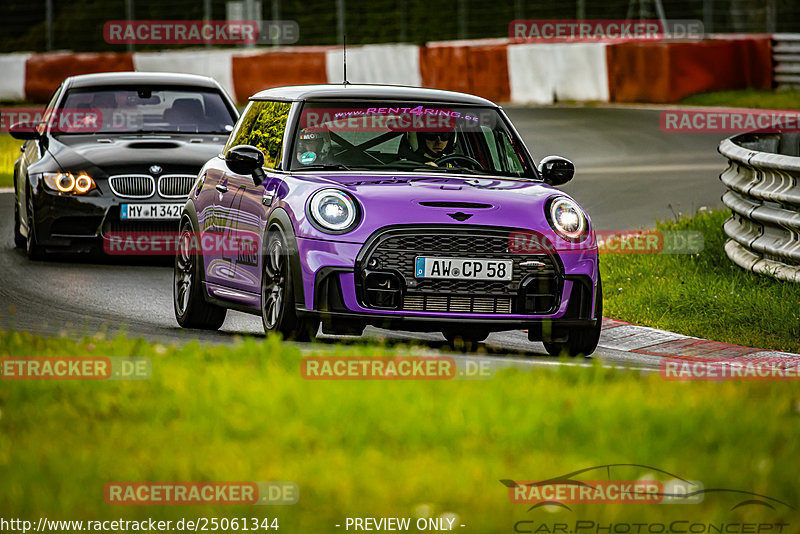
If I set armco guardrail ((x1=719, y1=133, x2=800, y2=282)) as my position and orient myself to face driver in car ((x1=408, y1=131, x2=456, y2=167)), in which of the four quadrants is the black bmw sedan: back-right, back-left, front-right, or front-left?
front-right

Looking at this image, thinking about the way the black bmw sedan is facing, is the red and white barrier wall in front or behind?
behind

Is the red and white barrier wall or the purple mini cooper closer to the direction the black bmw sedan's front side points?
the purple mini cooper

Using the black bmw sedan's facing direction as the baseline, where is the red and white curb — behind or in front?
in front

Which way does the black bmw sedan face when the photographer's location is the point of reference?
facing the viewer

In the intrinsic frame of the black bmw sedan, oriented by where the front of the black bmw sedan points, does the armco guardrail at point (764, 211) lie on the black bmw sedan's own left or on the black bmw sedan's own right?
on the black bmw sedan's own left

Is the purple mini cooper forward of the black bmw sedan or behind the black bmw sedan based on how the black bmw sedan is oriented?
forward

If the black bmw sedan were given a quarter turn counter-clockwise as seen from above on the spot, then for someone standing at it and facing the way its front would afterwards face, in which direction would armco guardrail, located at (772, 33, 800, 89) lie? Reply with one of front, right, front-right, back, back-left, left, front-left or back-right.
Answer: front-left

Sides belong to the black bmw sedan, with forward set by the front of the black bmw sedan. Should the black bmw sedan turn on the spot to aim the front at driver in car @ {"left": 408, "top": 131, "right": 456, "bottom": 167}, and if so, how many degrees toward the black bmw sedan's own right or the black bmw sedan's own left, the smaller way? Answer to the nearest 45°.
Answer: approximately 45° to the black bmw sedan's own left

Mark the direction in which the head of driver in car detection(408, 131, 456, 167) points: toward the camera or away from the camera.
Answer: toward the camera
